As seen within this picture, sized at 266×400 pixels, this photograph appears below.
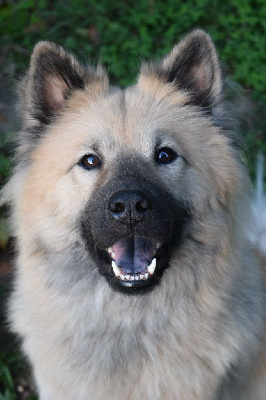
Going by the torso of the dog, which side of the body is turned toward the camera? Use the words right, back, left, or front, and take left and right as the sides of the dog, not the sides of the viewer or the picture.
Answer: front
